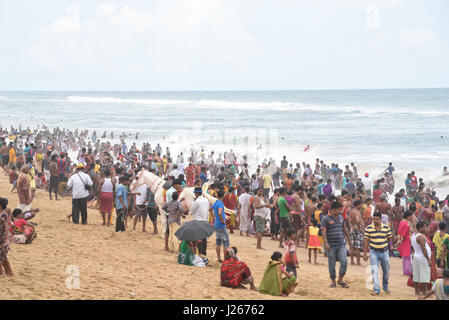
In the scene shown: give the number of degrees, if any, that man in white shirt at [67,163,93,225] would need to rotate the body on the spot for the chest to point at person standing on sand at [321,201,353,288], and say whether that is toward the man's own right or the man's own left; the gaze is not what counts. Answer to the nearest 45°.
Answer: approximately 135° to the man's own right

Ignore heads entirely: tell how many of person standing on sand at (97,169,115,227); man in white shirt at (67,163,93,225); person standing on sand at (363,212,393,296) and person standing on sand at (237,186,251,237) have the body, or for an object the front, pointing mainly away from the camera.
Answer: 3

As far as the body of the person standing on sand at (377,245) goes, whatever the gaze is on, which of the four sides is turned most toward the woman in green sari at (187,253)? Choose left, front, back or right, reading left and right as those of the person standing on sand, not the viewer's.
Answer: right

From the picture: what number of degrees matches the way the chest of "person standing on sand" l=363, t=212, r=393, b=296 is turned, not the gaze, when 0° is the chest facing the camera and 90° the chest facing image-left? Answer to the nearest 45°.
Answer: approximately 0°

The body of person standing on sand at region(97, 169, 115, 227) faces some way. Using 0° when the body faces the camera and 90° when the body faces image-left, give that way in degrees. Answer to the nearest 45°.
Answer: approximately 180°

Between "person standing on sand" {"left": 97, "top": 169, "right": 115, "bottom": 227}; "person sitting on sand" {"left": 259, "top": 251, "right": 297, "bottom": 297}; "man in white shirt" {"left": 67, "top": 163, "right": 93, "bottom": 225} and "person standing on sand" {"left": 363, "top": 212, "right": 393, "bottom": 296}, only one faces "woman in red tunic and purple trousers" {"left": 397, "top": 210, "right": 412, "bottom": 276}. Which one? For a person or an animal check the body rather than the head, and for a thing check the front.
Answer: the person sitting on sand

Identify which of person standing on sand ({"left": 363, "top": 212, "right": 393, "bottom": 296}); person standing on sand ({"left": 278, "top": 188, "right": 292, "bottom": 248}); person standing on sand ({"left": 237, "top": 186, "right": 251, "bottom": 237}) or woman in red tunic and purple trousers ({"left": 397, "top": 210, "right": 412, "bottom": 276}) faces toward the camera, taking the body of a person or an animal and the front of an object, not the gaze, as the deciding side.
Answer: person standing on sand ({"left": 363, "top": 212, "right": 393, "bottom": 296})

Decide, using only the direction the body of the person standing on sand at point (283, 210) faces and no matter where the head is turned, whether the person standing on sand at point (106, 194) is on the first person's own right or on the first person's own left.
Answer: on the first person's own left

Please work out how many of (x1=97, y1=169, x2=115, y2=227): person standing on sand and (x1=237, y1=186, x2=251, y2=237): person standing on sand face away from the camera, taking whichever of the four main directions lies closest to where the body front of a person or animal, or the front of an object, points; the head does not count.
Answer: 2
